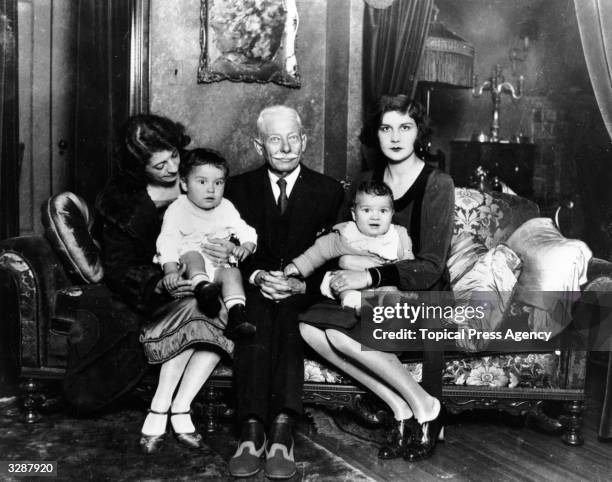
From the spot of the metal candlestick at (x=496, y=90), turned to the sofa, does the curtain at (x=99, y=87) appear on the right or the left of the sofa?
right

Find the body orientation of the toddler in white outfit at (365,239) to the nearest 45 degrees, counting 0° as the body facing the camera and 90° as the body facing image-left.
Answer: approximately 0°

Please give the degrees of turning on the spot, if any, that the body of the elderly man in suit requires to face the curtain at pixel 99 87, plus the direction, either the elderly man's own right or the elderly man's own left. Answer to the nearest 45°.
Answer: approximately 135° to the elderly man's own right

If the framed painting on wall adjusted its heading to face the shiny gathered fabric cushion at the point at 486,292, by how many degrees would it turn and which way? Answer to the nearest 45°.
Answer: approximately 45° to its left

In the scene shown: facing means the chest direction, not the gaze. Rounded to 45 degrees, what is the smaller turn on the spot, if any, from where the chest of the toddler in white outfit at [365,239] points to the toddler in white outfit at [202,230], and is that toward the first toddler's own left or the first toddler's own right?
approximately 90° to the first toddler's own right

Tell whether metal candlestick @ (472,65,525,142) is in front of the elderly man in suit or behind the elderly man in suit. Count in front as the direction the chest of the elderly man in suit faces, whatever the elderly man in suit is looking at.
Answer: behind

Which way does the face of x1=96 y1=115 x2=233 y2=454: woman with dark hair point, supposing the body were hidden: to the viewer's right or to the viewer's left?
to the viewer's right

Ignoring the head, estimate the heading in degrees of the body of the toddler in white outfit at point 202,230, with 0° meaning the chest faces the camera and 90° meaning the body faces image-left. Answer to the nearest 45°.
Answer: approximately 315°

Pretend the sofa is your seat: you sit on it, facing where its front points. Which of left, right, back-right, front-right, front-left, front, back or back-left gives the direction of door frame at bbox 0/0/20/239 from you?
back-right

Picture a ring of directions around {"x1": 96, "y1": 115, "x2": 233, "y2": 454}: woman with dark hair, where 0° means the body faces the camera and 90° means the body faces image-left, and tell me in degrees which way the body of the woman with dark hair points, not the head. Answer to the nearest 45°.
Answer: approximately 315°

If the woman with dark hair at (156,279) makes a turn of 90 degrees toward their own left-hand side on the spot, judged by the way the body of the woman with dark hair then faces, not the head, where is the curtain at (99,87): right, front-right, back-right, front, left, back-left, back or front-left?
front-left

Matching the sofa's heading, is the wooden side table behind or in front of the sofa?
behind
